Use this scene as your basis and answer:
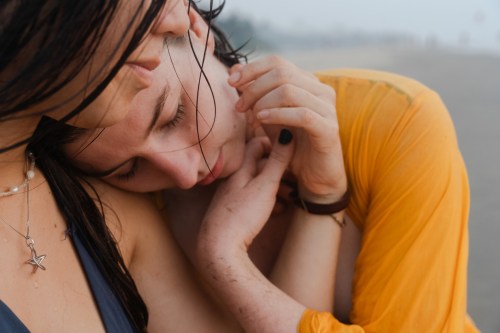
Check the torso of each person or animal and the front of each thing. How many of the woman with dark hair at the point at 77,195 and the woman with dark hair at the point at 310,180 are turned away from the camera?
0

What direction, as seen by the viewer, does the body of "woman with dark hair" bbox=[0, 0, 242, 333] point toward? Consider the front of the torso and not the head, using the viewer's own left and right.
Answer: facing the viewer and to the right of the viewer

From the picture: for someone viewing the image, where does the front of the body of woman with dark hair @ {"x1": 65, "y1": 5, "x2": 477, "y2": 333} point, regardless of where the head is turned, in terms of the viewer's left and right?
facing the viewer and to the left of the viewer
